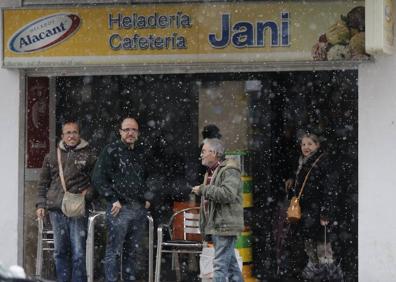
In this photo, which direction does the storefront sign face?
toward the camera

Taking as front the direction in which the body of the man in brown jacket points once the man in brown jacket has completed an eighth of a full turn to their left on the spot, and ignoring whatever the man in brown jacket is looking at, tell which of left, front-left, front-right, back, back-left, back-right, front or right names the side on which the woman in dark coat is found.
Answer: front-left

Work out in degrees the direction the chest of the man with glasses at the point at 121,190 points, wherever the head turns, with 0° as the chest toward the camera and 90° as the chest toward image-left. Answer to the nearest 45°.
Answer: approximately 315°

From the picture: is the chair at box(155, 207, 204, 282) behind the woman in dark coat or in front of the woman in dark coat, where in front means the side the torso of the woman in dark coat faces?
in front

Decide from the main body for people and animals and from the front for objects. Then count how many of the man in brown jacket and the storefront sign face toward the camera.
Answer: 2

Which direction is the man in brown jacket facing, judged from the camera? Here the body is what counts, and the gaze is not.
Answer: toward the camera
